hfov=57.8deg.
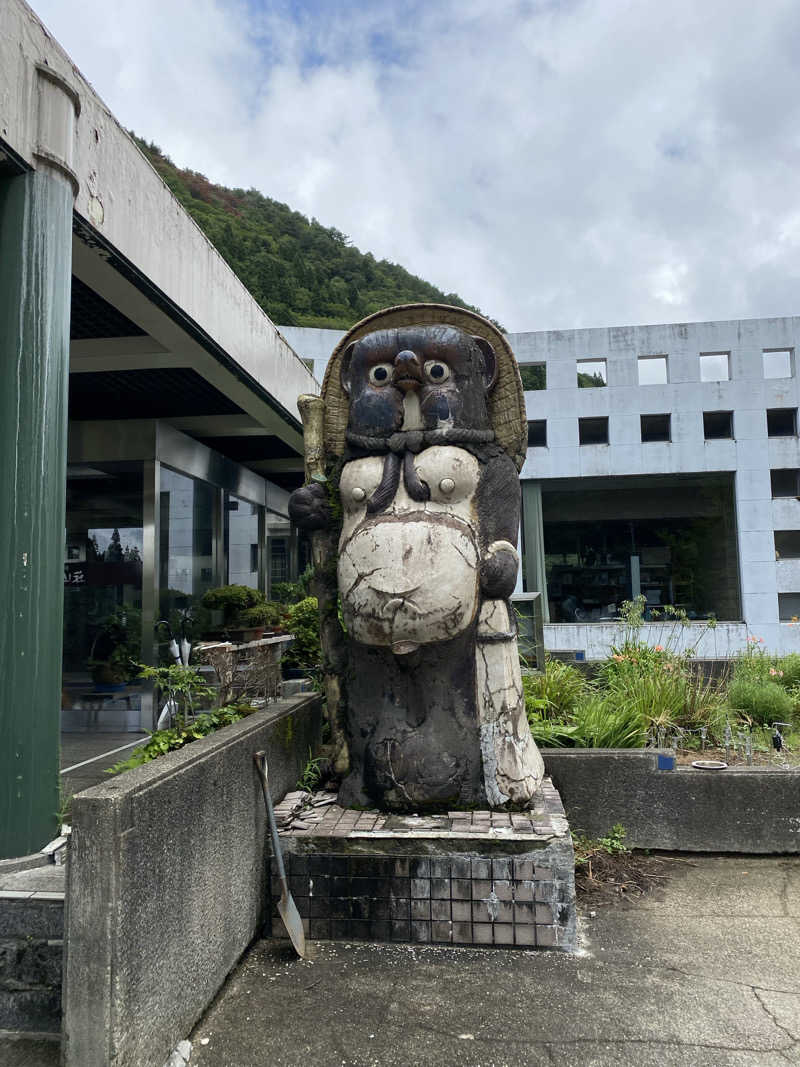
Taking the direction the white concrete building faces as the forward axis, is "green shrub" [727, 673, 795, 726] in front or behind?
in front

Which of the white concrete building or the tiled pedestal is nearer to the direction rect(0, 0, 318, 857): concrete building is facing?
the tiled pedestal

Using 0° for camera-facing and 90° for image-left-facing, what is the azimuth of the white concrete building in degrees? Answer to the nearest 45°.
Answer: approximately 0°

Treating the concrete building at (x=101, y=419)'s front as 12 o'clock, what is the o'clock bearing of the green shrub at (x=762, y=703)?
The green shrub is roughly at 11 o'clock from the concrete building.

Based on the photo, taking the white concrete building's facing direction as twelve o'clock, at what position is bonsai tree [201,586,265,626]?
The bonsai tree is roughly at 1 o'clock from the white concrete building.

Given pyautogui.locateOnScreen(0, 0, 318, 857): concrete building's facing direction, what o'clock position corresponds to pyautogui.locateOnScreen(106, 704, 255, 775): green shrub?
The green shrub is roughly at 1 o'clock from the concrete building.

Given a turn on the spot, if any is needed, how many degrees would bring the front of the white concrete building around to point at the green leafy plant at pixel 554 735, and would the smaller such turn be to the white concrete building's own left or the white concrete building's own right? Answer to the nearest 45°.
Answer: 0° — it already faces it

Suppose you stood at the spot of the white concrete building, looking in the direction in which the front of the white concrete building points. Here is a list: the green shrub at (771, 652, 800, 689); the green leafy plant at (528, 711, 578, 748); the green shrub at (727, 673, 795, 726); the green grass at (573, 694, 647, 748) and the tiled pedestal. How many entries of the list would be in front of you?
5

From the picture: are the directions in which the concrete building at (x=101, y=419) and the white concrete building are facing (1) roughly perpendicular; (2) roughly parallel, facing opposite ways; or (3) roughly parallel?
roughly perpendicular

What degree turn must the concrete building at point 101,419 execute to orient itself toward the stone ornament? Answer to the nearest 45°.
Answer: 0° — it already faces it

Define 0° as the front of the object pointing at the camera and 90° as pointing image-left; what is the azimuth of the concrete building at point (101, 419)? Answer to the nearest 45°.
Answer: approximately 315°
